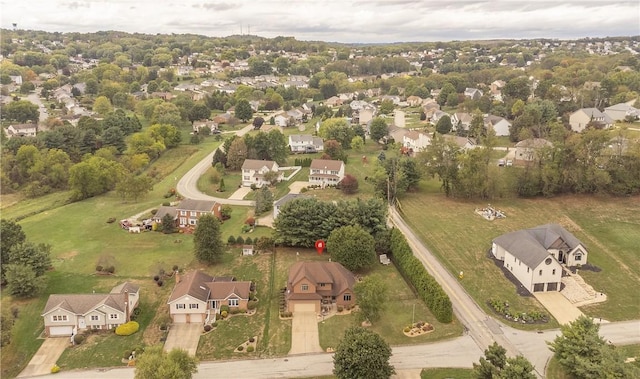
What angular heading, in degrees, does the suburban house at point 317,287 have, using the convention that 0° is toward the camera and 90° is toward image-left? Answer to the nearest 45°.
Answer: approximately 0°

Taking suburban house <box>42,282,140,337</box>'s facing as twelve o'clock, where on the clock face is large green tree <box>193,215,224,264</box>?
The large green tree is roughly at 8 o'clock from the suburban house.

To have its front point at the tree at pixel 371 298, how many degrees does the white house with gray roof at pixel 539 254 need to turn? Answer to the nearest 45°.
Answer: approximately 90° to its right

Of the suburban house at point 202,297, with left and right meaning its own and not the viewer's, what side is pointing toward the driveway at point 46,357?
right

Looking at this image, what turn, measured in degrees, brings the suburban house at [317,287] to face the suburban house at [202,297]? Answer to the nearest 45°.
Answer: approximately 90° to its right

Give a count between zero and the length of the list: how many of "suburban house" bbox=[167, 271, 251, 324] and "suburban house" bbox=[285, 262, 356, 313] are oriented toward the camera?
2

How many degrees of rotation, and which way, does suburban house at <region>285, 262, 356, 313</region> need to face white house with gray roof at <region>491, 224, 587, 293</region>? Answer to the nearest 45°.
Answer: approximately 90° to its left

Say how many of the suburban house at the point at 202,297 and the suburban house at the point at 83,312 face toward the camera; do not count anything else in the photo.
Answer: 2

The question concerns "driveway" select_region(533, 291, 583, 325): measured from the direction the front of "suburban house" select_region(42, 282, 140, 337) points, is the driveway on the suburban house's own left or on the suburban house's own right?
on the suburban house's own left
